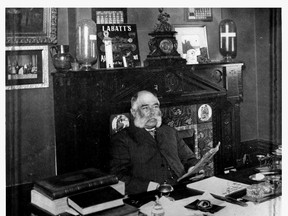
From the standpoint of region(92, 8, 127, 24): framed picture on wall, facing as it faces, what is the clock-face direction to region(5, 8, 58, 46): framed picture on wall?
region(5, 8, 58, 46): framed picture on wall is roughly at 2 o'clock from region(92, 8, 127, 24): framed picture on wall.

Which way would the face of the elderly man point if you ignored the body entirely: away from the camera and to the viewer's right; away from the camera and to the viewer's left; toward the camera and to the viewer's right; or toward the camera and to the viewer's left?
toward the camera and to the viewer's right

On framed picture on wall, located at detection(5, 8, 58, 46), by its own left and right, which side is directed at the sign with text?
left

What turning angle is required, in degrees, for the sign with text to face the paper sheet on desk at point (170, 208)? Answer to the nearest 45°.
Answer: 0° — it already faces it

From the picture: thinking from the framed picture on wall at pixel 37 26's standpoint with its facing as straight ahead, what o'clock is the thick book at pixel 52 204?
The thick book is roughly at 12 o'clock from the framed picture on wall.
